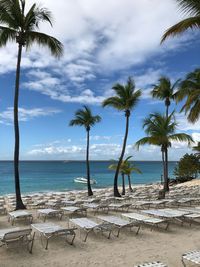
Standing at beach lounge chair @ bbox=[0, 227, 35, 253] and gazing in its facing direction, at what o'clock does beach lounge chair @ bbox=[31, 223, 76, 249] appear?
beach lounge chair @ bbox=[31, 223, 76, 249] is roughly at 4 o'clock from beach lounge chair @ bbox=[0, 227, 35, 253].

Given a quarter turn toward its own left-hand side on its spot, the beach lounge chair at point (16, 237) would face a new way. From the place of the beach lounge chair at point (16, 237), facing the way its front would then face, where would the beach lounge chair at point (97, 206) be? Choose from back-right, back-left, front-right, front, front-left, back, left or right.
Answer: back

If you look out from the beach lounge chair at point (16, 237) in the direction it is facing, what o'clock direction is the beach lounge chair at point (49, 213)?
the beach lounge chair at point (49, 213) is roughly at 2 o'clock from the beach lounge chair at point (16, 237).

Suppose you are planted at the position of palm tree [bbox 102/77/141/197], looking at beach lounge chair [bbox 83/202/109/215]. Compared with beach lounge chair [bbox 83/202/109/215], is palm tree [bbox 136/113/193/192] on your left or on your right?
left

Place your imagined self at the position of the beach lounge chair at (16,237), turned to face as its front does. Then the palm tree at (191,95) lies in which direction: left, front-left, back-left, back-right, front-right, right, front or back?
right

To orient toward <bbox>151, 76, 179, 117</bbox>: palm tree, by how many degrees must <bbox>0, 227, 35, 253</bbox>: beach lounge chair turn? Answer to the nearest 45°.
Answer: approximately 90° to its right

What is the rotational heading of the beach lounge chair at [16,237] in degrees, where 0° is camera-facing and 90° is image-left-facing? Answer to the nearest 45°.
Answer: approximately 135°

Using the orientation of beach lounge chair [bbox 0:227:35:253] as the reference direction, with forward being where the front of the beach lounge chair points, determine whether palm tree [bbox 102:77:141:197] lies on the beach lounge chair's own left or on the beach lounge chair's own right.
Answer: on the beach lounge chair's own right
